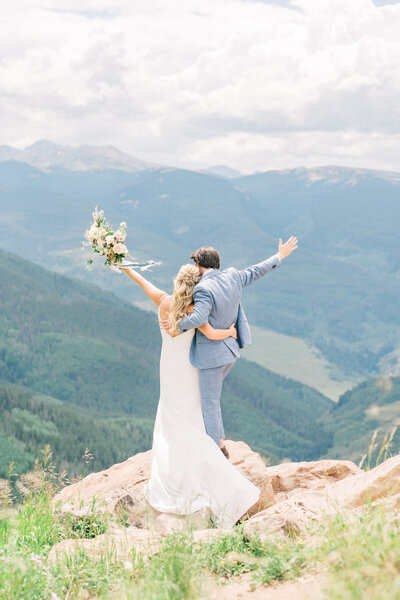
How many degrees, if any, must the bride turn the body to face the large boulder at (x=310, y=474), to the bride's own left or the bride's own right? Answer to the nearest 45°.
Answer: approximately 45° to the bride's own right

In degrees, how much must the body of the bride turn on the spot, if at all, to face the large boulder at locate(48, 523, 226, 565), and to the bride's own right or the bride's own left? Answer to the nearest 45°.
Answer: approximately 180°

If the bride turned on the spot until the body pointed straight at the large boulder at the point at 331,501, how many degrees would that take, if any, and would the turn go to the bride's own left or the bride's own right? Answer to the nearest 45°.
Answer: approximately 135° to the bride's own right

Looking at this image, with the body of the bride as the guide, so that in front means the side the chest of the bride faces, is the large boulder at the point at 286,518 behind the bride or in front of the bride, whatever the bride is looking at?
behind

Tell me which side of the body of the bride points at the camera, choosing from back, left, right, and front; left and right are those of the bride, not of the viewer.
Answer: back
